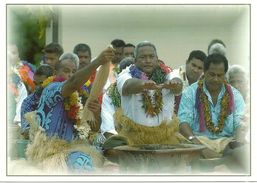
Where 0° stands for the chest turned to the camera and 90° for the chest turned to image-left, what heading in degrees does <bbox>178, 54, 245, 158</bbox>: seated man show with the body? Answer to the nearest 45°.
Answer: approximately 0°

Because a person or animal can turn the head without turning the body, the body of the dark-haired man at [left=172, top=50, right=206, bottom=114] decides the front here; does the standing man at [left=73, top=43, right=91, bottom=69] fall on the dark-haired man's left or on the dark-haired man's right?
on the dark-haired man's right

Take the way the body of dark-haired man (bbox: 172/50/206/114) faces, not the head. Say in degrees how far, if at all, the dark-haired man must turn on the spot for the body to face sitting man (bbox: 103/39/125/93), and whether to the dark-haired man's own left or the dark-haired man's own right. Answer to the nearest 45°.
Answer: approximately 135° to the dark-haired man's own right

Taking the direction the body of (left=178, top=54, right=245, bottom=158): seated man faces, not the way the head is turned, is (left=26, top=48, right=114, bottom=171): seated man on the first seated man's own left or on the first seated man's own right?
on the first seated man's own right

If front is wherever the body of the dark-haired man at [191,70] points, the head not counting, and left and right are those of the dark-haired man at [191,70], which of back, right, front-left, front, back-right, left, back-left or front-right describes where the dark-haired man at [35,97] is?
front-right

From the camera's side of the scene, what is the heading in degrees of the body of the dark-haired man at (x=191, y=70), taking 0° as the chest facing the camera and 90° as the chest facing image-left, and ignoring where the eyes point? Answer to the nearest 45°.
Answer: approximately 315°

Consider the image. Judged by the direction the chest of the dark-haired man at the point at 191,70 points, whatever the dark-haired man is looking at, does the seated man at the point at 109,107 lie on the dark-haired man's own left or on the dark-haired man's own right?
on the dark-haired man's own right

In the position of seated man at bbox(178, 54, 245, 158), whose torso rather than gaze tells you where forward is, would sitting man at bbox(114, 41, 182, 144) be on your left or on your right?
on your right

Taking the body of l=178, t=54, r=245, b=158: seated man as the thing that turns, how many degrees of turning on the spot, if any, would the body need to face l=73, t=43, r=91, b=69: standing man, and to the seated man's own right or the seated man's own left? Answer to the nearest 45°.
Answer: approximately 90° to the seated man's own right

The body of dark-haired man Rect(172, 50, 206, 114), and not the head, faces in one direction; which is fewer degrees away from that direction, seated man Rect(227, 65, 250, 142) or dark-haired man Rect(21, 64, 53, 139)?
the seated man
